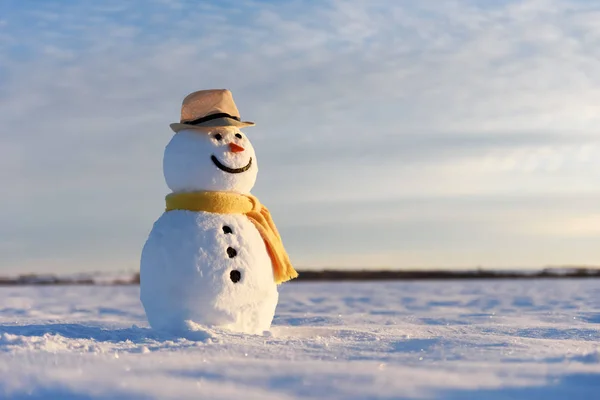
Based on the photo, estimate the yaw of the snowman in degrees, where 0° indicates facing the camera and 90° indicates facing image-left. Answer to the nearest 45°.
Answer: approximately 315°
